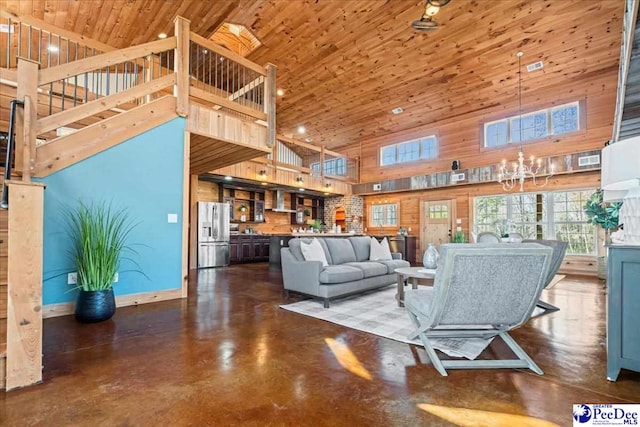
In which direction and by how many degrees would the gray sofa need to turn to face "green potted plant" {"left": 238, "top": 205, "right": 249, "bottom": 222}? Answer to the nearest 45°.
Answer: approximately 180°

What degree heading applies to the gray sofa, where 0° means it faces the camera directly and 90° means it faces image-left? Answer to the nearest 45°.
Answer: approximately 315°

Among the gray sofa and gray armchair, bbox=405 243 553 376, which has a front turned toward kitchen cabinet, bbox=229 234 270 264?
the gray armchair

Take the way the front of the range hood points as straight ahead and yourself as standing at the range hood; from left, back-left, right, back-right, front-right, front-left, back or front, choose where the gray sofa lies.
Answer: front-right

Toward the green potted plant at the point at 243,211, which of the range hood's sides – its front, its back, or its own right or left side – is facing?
right

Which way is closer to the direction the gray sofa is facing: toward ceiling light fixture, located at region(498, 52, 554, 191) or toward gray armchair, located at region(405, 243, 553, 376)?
the gray armchair

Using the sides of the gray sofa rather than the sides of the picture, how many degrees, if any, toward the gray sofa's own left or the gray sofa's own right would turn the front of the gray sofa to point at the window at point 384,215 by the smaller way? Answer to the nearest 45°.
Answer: approximately 135° to the gray sofa's own left

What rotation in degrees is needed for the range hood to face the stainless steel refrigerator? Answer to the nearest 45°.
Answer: approximately 90° to its right
